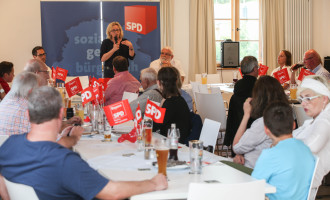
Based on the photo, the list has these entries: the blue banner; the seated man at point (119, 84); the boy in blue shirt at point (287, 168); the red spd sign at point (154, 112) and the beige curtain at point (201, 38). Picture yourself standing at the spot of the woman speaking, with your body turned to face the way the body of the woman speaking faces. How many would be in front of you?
3

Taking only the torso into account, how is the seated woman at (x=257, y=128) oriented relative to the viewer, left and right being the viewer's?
facing away from the viewer and to the left of the viewer

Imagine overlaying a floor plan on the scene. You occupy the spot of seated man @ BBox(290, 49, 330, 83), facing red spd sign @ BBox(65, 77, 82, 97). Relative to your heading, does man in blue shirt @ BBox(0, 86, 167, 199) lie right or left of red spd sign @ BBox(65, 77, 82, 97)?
left

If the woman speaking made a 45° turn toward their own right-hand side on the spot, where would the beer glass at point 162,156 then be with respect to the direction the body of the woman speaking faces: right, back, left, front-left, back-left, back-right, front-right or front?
front-left

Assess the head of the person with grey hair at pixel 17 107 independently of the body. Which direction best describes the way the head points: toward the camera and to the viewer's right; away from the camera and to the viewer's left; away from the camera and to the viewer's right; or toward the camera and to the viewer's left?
away from the camera and to the viewer's right

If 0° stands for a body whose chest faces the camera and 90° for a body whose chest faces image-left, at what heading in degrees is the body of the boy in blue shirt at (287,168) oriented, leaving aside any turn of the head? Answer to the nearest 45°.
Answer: approximately 135°

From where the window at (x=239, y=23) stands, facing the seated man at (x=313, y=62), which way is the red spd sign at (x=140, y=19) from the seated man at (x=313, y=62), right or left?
right

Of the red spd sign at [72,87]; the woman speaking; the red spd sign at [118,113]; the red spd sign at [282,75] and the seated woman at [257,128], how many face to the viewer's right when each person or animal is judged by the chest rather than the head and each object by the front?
0

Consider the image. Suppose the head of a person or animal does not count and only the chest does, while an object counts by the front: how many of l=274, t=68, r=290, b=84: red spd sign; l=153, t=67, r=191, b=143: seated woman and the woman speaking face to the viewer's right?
0

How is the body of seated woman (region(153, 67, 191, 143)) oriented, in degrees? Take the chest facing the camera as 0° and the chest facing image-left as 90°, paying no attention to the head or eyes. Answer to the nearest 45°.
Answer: approximately 135°

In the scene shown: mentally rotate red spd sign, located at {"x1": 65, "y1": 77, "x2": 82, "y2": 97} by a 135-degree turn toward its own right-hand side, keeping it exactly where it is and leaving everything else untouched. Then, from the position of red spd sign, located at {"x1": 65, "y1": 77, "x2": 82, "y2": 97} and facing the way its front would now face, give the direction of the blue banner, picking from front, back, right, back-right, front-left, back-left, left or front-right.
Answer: front-right

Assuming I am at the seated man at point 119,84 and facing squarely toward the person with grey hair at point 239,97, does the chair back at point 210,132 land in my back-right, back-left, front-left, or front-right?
front-right

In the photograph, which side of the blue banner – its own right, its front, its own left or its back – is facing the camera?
front

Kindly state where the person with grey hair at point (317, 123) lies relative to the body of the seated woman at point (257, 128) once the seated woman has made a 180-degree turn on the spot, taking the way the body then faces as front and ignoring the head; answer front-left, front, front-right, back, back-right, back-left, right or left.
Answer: front

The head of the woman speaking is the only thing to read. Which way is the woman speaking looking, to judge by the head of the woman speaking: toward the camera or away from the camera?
toward the camera

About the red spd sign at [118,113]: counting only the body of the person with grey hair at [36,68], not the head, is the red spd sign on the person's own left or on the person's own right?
on the person's own right
